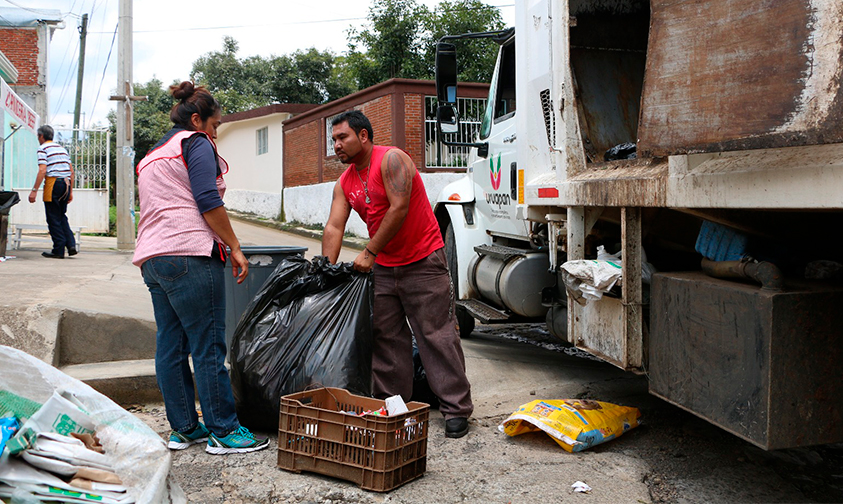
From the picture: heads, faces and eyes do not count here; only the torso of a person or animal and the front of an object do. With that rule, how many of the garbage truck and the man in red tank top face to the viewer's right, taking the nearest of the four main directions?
0

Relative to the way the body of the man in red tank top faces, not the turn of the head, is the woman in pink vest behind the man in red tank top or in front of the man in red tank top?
in front

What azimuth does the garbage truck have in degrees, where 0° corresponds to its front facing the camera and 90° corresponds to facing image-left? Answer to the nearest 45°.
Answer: approximately 135°

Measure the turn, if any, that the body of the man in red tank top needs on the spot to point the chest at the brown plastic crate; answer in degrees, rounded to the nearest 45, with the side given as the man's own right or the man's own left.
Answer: approximately 45° to the man's own left

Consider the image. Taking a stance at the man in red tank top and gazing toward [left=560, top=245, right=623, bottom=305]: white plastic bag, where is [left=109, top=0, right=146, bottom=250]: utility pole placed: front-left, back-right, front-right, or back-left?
back-left

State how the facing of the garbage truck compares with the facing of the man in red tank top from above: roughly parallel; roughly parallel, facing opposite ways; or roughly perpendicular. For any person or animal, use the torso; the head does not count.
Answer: roughly perpendicular

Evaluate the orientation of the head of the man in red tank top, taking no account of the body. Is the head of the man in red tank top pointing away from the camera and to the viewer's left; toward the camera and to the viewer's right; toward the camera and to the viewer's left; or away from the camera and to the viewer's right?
toward the camera and to the viewer's left

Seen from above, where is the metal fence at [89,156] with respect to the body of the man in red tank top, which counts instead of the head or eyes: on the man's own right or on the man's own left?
on the man's own right

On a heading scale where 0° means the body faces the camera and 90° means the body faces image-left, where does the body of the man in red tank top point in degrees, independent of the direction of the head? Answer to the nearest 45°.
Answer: approximately 45°

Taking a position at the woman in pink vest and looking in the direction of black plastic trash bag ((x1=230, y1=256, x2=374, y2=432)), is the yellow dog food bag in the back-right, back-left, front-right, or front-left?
front-right

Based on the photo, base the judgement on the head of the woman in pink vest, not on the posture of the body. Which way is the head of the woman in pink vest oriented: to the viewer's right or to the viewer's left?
to the viewer's right
